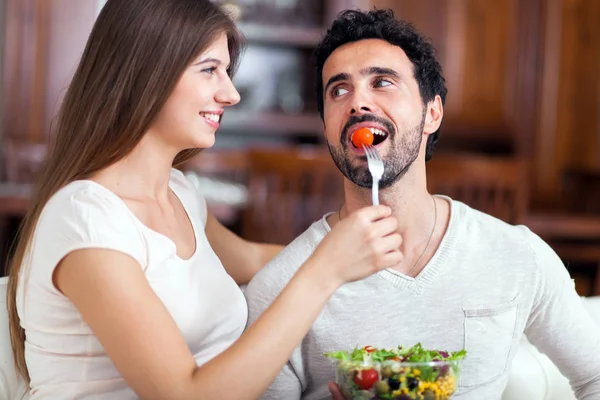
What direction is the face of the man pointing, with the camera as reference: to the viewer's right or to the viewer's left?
to the viewer's left

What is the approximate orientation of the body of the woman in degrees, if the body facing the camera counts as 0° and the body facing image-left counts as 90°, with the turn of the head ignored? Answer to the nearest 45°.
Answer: approximately 315°

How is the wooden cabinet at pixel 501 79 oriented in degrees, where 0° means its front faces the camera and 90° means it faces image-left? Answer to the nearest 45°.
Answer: approximately 0°

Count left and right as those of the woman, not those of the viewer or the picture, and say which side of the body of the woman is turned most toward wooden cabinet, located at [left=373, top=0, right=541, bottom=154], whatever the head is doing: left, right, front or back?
left

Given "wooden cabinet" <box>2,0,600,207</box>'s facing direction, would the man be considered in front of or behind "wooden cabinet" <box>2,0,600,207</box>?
in front

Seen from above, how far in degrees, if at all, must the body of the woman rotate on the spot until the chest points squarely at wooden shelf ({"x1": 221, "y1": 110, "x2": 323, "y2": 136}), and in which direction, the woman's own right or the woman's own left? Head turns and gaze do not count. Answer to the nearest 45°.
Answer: approximately 135° to the woman's own left

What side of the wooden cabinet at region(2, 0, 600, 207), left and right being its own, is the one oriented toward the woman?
front

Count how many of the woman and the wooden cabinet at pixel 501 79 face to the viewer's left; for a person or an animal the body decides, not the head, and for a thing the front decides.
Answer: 0

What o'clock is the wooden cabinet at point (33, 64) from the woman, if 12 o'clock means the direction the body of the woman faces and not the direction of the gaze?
The wooden cabinet is roughly at 7 o'clock from the woman.

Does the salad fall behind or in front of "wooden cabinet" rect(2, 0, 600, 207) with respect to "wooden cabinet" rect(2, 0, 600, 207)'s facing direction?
in front
